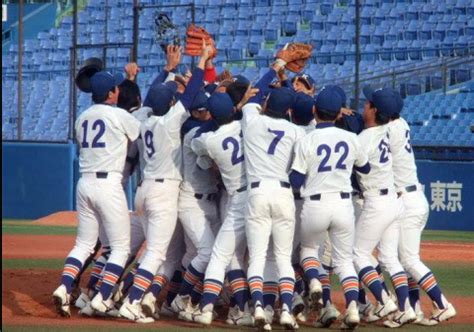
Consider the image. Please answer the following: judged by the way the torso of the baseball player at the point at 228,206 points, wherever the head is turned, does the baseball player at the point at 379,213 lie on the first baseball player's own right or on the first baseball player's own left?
on the first baseball player's own right

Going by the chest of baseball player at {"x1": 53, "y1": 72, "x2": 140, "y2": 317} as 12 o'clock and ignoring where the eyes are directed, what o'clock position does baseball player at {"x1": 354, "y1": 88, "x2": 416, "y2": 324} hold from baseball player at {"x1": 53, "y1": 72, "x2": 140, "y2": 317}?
baseball player at {"x1": 354, "y1": 88, "x2": 416, "y2": 324} is roughly at 2 o'clock from baseball player at {"x1": 53, "y1": 72, "x2": 140, "y2": 317}.

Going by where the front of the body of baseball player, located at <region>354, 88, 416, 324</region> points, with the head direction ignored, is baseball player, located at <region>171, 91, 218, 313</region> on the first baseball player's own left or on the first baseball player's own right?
on the first baseball player's own left

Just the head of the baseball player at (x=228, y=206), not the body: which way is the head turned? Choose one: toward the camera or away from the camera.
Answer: away from the camera

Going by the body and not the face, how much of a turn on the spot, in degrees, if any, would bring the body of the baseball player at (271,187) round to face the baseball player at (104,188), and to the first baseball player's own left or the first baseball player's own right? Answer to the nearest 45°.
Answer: approximately 90° to the first baseball player's own left

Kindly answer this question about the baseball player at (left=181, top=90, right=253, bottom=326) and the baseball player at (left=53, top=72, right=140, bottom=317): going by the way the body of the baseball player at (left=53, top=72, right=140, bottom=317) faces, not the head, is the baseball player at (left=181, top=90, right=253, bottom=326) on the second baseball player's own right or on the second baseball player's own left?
on the second baseball player's own right

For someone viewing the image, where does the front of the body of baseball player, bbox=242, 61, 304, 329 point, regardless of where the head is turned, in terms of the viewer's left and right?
facing away from the viewer

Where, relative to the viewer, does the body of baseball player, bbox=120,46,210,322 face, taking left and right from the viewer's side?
facing away from the viewer and to the right of the viewer

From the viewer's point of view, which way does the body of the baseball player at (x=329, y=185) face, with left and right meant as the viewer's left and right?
facing away from the viewer

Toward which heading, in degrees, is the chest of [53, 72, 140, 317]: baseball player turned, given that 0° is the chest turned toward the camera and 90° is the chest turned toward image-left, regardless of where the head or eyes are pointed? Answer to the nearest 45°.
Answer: approximately 225°

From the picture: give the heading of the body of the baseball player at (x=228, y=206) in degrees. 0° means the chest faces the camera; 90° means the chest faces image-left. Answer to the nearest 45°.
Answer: approximately 135°

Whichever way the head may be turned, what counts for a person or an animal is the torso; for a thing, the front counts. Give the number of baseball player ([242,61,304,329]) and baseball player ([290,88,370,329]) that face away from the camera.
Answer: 2

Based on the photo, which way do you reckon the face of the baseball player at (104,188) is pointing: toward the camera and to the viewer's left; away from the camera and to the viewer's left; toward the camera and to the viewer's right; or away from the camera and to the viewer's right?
away from the camera and to the viewer's right

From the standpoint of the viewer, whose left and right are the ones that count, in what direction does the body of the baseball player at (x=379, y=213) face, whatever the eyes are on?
facing away from the viewer and to the left of the viewer
